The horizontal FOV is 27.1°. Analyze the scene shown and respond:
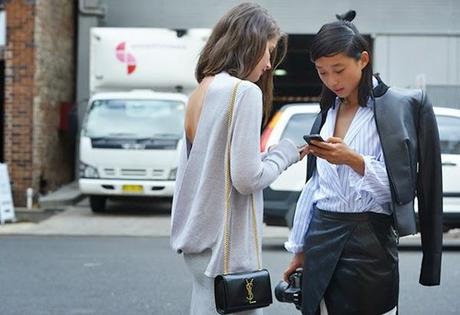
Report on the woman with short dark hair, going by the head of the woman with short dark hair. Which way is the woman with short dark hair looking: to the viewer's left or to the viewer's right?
to the viewer's left

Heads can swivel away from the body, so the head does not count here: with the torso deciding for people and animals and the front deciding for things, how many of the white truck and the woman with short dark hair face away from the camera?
0

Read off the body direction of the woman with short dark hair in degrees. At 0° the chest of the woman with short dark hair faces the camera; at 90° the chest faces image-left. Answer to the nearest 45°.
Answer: approximately 45°

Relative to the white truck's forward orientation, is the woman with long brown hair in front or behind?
in front

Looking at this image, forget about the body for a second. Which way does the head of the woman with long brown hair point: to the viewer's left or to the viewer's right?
to the viewer's right

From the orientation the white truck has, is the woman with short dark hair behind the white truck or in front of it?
in front

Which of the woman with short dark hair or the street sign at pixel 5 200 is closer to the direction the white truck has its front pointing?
the woman with short dark hair

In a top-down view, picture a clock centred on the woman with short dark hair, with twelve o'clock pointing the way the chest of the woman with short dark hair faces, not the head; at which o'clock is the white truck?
The white truck is roughly at 4 o'clock from the woman with short dark hair.

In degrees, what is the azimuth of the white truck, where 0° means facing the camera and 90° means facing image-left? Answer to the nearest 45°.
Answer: approximately 0°

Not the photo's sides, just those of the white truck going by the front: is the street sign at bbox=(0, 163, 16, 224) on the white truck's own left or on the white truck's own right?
on the white truck's own right
